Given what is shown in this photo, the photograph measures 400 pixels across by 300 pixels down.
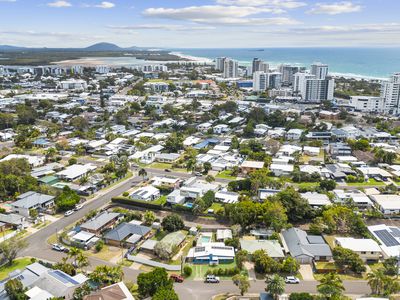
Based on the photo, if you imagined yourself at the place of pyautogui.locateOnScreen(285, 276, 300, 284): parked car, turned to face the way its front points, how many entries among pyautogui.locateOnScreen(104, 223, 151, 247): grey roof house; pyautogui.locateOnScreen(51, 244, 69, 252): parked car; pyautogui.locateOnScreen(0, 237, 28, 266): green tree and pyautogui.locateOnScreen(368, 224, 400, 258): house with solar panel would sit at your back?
3

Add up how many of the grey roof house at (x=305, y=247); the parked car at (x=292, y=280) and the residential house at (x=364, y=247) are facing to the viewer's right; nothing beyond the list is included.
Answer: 1

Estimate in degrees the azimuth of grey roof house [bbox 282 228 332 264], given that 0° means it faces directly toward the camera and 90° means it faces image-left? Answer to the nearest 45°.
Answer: approximately 0°

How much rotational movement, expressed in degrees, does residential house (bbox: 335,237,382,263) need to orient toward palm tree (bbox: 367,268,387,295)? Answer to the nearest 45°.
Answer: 0° — it already faces it

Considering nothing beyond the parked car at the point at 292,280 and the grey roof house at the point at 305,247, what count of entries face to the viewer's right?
1

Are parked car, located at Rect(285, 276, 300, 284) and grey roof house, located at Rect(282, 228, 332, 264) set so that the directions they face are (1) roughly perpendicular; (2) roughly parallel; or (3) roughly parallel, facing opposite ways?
roughly perpendicular

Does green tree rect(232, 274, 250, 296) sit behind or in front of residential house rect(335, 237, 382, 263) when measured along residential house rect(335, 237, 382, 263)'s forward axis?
in front

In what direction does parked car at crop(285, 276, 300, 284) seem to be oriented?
to the viewer's right

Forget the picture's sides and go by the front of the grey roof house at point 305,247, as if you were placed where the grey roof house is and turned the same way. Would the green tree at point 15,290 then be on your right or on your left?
on your right

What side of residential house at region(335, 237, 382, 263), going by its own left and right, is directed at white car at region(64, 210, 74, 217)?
right

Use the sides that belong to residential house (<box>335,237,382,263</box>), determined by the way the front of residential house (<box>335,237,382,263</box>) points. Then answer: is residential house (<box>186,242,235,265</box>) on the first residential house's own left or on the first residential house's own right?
on the first residential house's own right

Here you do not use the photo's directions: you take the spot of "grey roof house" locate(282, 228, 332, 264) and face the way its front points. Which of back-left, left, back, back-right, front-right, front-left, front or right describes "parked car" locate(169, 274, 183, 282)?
front-right

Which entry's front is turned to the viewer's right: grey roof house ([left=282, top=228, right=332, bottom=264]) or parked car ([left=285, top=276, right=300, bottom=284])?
the parked car
